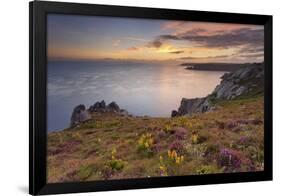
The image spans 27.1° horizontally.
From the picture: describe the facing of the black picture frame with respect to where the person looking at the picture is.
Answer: facing the viewer and to the right of the viewer
